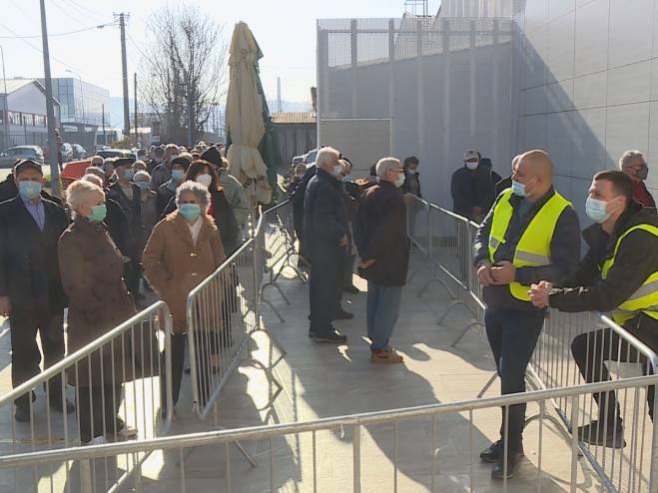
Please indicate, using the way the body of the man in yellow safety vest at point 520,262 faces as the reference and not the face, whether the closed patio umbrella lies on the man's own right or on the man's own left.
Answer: on the man's own right

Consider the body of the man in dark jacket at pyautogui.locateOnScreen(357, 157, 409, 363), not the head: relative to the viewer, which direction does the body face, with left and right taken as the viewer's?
facing to the right of the viewer

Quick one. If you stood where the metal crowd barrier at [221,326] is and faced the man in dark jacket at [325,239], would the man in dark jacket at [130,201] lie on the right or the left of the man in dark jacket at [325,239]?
left

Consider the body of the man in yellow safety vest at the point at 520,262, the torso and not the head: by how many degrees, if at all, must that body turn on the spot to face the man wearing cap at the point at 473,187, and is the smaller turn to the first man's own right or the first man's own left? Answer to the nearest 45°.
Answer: approximately 135° to the first man's own right

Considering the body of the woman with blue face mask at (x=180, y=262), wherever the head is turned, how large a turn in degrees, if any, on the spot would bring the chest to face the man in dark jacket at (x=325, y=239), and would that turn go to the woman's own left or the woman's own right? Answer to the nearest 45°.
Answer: approximately 135° to the woman's own left

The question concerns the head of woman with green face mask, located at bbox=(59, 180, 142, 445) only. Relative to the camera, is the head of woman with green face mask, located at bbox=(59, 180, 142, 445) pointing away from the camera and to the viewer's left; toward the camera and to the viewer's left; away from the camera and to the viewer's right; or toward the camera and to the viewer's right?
toward the camera and to the viewer's right

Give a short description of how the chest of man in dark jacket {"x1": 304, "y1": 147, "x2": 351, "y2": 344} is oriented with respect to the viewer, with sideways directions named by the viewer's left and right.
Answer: facing to the right of the viewer
